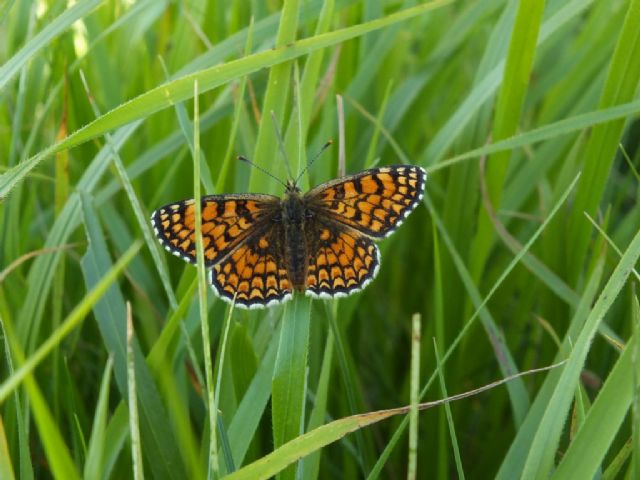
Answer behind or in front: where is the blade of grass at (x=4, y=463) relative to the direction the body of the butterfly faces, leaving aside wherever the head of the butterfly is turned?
behind

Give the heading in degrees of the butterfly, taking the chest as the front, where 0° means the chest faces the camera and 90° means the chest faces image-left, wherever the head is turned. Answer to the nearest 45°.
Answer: approximately 180°
